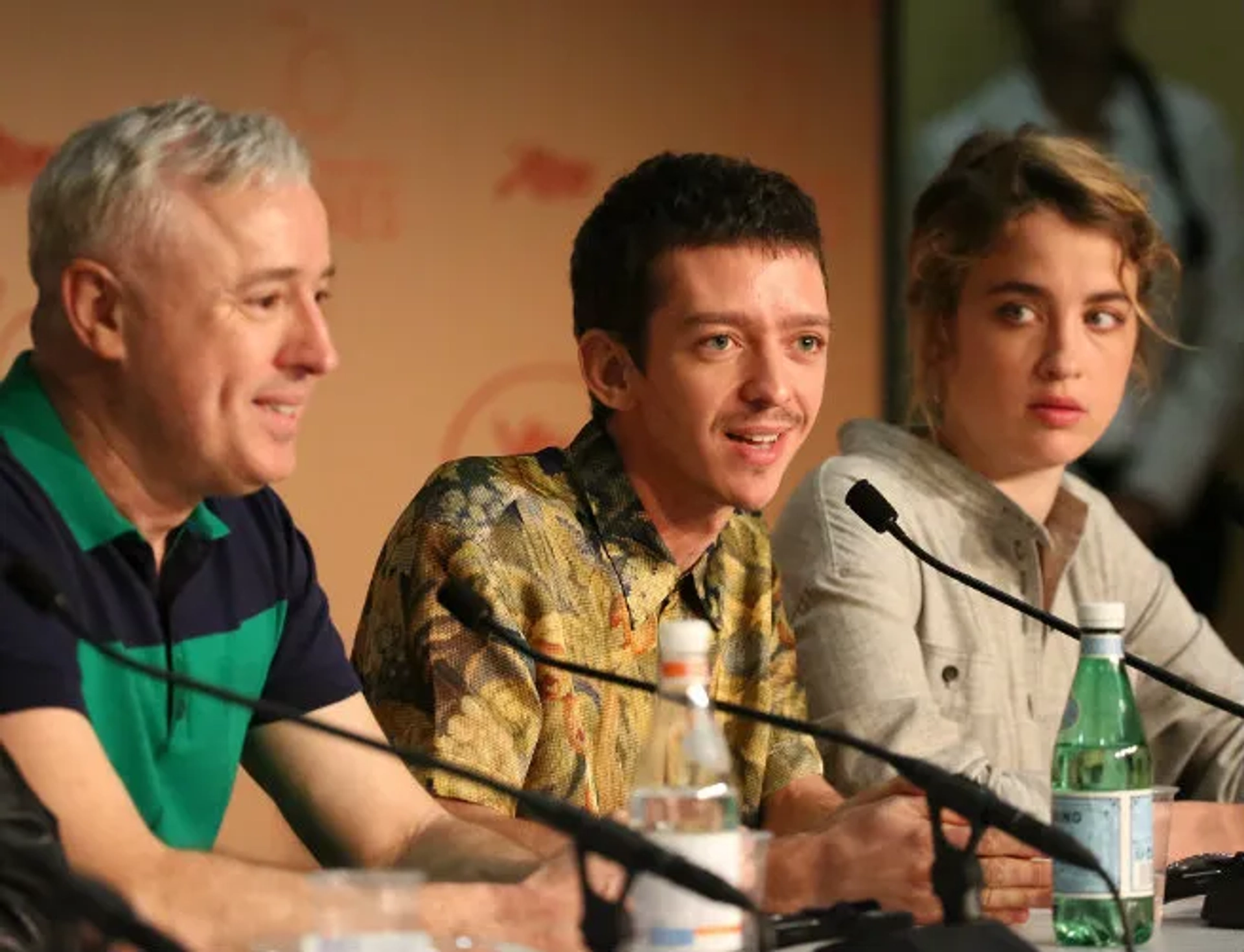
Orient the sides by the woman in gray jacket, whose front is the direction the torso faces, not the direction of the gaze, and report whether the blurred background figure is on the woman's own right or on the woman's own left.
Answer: on the woman's own left

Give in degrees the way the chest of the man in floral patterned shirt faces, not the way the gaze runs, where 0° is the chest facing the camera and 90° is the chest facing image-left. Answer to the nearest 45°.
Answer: approximately 315°

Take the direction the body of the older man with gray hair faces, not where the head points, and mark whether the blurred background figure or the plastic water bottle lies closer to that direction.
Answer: the plastic water bottle

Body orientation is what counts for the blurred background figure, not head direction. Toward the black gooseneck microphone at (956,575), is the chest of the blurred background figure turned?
yes

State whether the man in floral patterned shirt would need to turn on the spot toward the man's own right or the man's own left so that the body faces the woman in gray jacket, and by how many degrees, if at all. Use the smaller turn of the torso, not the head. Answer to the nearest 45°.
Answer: approximately 90° to the man's own left

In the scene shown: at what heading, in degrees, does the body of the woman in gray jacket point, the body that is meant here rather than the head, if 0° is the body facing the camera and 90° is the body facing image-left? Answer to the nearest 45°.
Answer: approximately 315°

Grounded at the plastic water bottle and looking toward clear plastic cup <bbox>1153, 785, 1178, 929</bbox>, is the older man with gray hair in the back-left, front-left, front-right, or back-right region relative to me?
back-left
